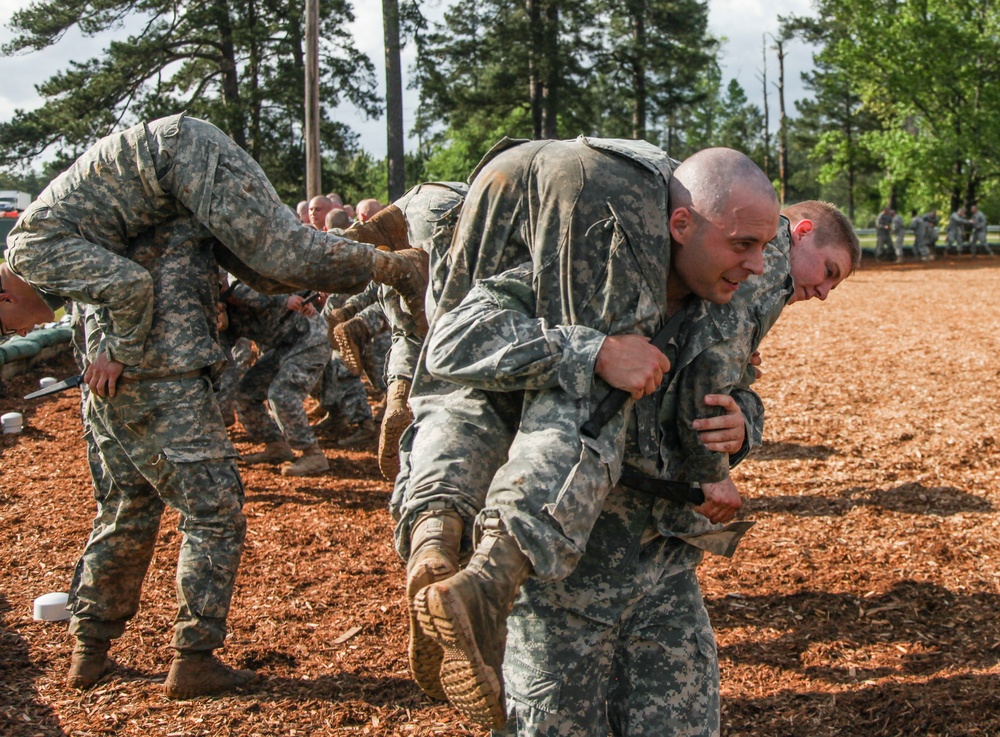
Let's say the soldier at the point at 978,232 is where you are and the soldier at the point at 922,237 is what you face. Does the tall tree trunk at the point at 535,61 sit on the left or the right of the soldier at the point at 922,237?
right

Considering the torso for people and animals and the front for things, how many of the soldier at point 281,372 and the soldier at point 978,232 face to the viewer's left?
2

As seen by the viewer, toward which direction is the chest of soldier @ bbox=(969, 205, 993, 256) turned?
to the viewer's left

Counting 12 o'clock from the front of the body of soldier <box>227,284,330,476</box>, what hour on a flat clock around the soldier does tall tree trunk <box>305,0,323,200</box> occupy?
The tall tree trunk is roughly at 3 o'clock from the soldier.

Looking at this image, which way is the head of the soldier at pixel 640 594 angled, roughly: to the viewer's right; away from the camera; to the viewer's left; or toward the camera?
to the viewer's right

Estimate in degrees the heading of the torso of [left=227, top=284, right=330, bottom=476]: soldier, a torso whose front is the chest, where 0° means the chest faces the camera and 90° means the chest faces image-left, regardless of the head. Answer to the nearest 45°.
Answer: approximately 90°

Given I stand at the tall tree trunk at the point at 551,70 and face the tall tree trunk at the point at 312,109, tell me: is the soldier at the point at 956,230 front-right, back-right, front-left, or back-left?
back-left
